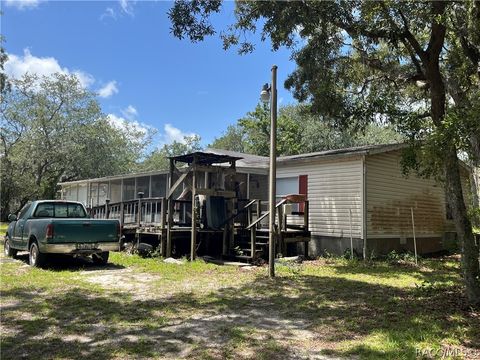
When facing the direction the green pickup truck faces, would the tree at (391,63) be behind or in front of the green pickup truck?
behind

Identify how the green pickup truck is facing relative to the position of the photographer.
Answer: facing away from the viewer and to the left of the viewer

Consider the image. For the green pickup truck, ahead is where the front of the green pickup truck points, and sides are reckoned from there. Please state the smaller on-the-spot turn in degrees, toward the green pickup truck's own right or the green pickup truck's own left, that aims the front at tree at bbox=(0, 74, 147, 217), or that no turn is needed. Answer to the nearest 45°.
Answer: approximately 45° to the green pickup truck's own right

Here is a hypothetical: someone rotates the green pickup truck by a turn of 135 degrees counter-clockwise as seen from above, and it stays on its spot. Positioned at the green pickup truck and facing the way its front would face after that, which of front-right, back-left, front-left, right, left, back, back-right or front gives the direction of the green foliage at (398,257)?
left

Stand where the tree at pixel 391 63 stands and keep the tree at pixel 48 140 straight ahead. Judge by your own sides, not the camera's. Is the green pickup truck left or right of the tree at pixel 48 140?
left
